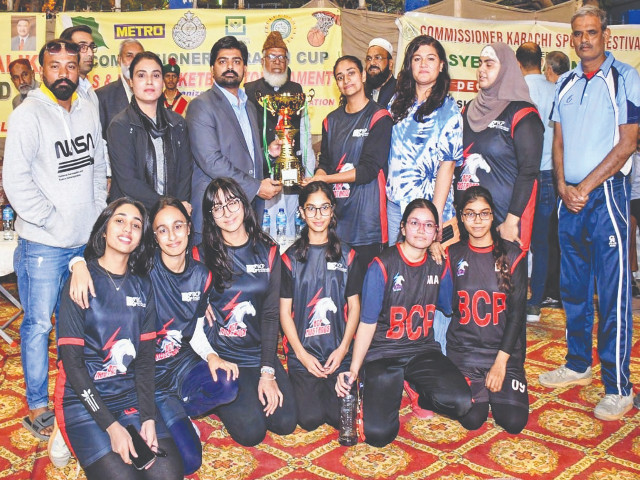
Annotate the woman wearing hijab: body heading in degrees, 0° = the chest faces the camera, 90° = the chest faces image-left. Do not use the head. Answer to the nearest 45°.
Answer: approximately 45°

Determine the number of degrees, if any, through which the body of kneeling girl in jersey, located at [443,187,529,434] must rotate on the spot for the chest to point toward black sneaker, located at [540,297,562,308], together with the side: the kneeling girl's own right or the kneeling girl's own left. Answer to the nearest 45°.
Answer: approximately 180°

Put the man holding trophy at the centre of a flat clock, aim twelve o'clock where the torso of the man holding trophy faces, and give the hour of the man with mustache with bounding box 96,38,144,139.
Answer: The man with mustache is roughly at 3 o'clock from the man holding trophy.

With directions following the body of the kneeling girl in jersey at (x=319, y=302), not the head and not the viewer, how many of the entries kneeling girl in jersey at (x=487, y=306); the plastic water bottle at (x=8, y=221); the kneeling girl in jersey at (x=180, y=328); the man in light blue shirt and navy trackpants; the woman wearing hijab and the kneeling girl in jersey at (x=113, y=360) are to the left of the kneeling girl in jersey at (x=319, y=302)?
3

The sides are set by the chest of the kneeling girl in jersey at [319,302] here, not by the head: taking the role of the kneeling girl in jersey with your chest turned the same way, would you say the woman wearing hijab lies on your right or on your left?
on your left

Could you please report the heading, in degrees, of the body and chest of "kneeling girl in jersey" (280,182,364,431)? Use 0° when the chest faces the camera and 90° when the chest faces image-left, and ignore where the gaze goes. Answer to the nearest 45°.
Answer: approximately 0°
